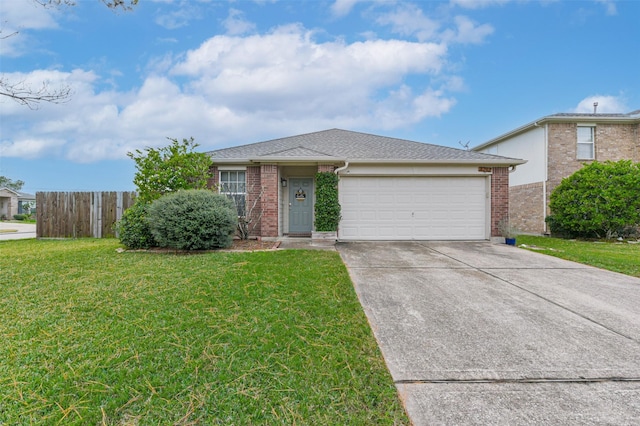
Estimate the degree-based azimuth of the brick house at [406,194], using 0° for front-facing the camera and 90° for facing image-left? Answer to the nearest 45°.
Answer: approximately 0°

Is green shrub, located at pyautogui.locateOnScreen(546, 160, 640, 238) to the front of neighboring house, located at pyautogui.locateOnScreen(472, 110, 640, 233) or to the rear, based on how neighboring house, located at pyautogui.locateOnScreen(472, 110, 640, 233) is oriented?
to the front

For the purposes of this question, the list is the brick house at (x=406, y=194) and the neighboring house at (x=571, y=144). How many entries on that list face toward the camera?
2

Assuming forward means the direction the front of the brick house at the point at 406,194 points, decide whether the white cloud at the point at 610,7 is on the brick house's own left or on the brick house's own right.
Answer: on the brick house's own left

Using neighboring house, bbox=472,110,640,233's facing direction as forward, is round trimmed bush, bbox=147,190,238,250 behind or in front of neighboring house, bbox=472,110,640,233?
in front

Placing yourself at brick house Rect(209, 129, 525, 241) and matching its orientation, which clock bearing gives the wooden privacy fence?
The wooden privacy fence is roughly at 3 o'clock from the brick house.
